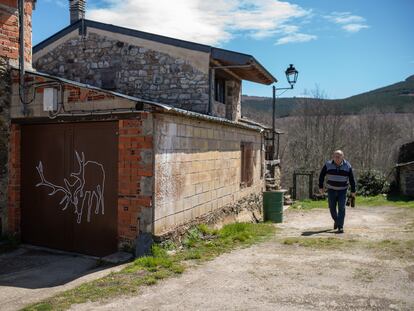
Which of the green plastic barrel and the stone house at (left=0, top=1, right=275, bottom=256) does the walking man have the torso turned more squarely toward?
the stone house

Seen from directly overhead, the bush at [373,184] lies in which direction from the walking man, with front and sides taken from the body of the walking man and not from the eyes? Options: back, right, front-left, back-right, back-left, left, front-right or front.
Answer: back

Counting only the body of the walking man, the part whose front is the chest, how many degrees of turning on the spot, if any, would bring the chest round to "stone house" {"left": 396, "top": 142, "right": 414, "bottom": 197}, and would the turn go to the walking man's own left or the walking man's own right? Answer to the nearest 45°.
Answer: approximately 180°

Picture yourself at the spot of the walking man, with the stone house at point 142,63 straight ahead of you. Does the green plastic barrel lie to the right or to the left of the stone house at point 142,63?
right

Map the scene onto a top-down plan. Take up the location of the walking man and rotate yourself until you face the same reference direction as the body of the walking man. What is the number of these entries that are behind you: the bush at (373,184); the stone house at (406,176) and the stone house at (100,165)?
2

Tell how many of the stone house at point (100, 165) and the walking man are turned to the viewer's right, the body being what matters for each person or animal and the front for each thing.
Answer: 0

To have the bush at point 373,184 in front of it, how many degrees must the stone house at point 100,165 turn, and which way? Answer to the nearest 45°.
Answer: approximately 180°

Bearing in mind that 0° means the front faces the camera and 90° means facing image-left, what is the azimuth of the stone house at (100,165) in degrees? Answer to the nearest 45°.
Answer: approximately 45°

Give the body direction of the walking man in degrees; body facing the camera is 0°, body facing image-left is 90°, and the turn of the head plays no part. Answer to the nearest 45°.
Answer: approximately 0°

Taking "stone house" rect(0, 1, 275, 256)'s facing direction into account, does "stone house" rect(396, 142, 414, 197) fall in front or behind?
behind
